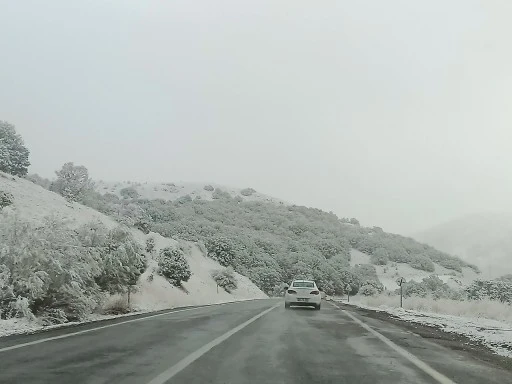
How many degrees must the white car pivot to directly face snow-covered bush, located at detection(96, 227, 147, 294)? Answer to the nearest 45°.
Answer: approximately 135° to its left

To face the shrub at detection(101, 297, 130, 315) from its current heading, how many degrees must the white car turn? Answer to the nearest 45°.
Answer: approximately 135° to its left

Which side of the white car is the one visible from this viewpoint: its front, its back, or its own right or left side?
back

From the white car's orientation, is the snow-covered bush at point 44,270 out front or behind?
behind
